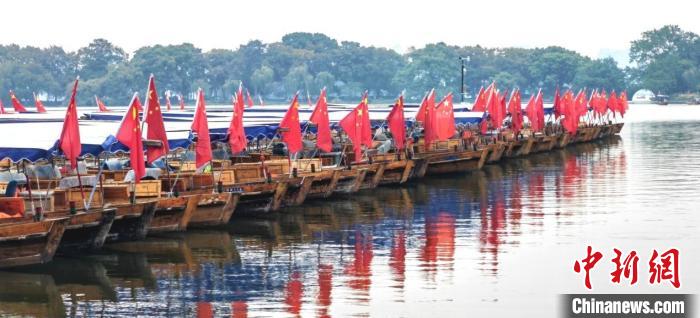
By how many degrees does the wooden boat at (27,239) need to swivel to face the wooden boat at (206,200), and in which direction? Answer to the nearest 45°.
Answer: approximately 90° to its left

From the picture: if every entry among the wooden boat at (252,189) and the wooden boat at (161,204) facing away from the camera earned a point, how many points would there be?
0

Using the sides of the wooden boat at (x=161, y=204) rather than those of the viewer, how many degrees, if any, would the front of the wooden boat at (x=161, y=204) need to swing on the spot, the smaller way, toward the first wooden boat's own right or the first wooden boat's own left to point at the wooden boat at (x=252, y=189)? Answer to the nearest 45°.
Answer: approximately 90° to the first wooden boat's own left

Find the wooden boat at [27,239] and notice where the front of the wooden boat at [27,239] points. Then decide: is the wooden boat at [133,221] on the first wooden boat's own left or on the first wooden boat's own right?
on the first wooden boat's own left

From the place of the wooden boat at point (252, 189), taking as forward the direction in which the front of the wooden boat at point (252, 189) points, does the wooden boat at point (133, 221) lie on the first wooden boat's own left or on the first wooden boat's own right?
on the first wooden boat's own right

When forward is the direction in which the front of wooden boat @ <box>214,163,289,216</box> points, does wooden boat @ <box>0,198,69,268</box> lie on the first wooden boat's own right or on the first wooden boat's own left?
on the first wooden boat's own right

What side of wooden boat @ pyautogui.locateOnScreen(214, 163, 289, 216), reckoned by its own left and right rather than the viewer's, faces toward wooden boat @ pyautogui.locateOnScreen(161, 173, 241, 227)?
right

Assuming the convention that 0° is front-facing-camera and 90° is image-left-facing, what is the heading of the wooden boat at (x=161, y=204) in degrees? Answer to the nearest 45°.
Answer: approximately 315°

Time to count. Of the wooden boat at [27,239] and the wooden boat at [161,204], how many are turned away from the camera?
0

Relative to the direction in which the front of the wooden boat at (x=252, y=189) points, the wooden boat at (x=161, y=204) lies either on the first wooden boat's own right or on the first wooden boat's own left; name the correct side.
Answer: on the first wooden boat's own right
